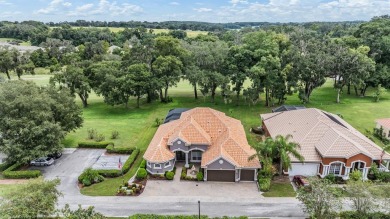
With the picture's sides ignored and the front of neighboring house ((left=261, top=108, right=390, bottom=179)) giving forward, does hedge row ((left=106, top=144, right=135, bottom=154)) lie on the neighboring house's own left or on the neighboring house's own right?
on the neighboring house's own right

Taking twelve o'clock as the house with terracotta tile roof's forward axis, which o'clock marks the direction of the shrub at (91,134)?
The shrub is roughly at 4 o'clock from the house with terracotta tile roof.

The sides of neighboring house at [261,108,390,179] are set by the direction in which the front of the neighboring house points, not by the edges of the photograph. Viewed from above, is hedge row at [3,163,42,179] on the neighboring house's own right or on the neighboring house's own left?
on the neighboring house's own right

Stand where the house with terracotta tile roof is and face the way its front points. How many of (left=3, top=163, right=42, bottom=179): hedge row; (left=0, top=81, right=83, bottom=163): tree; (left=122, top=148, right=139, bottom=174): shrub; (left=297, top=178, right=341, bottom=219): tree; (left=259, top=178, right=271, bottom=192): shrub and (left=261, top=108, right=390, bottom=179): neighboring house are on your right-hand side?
3

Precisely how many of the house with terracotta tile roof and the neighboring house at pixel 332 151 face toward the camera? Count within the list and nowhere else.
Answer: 2

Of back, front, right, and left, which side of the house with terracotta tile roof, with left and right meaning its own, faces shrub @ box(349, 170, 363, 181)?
left

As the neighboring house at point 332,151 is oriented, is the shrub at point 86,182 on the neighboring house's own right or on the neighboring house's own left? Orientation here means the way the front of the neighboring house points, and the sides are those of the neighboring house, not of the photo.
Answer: on the neighboring house's own right

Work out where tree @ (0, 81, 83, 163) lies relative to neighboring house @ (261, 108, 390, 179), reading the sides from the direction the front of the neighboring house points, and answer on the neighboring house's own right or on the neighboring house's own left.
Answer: on the neighboring house's own right

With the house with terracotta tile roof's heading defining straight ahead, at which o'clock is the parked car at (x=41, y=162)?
The parked car is roughly at 3 o'clock from the house with terracotta tile roof.

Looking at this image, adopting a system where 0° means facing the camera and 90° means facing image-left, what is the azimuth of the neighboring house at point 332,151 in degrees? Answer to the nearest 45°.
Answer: approximately 0°

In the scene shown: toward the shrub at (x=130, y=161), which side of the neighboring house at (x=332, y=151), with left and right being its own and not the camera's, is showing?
right

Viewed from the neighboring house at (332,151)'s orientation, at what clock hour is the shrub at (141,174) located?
The shrub is roughly at 2 o'clock from the neighboring house.

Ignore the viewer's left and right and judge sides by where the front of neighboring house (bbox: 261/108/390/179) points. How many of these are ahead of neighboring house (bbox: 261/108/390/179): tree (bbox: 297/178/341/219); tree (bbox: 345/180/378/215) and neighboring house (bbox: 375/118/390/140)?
2
